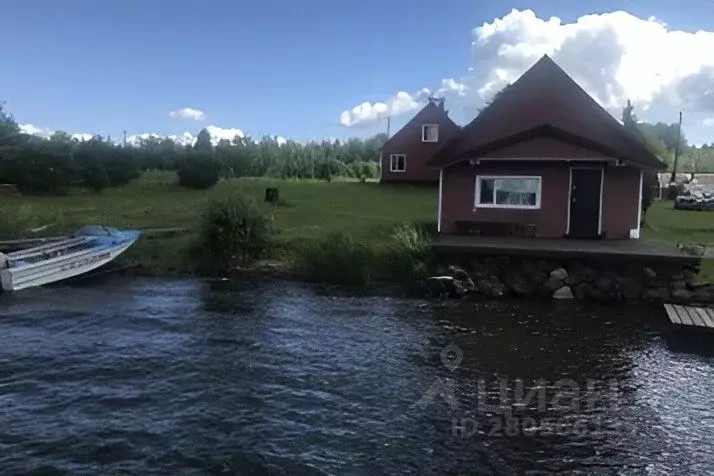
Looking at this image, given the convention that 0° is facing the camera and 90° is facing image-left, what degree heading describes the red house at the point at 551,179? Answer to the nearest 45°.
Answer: approximately 0°

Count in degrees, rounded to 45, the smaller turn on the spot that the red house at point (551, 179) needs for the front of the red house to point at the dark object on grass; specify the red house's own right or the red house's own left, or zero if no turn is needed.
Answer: approximately 135° to the red house's own right

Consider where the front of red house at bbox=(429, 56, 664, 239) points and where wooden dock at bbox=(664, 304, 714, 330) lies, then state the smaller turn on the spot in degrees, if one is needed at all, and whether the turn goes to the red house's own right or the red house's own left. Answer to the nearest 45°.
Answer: approximately 45° to the red house's own left

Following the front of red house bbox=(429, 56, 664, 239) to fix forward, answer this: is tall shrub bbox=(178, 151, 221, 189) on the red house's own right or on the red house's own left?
on the red house's own right

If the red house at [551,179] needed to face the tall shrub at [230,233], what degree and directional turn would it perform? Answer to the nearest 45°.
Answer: approximately 90° to its right

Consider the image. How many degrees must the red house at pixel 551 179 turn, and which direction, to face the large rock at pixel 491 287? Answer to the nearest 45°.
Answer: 0° — it already faces it

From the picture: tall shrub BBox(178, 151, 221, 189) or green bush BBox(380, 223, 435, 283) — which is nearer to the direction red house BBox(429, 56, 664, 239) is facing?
the green bush

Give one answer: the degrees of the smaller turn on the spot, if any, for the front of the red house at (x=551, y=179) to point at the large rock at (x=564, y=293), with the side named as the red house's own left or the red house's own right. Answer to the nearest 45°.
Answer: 0° — it already faces it

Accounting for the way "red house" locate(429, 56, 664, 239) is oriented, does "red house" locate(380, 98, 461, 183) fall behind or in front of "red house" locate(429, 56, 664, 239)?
behind

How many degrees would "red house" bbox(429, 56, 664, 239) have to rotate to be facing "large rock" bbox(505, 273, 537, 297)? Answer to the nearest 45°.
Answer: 0° — it already faces it

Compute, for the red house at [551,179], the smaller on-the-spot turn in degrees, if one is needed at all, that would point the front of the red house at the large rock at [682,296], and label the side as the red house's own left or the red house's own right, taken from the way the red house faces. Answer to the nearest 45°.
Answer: approximately 45° to the red house's own left

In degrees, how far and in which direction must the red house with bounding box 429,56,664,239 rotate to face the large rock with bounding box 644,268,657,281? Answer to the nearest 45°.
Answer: approximately 45° to its left
